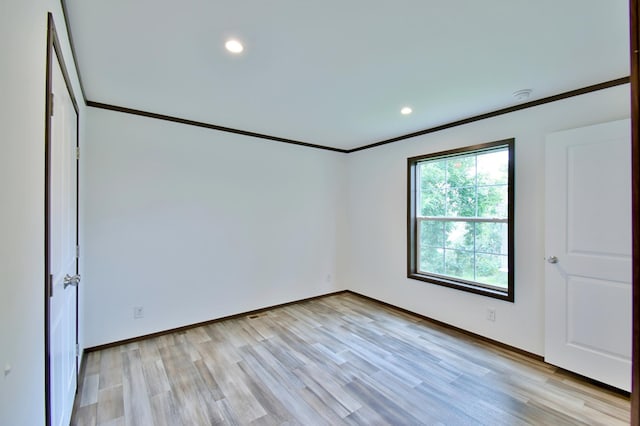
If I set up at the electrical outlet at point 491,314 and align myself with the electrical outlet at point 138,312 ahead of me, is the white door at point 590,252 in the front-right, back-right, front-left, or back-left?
back-left

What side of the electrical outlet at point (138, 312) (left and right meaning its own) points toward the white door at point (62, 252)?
front

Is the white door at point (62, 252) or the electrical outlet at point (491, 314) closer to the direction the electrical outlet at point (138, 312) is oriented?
the white door

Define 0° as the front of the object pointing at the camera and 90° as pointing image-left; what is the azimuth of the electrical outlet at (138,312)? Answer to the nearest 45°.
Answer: approximately 0°

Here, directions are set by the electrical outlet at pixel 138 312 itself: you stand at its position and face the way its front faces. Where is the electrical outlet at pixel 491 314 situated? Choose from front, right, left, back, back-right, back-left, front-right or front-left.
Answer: front-left

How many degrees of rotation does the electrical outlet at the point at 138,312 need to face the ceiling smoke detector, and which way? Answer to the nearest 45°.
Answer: approximately 45° to its left
